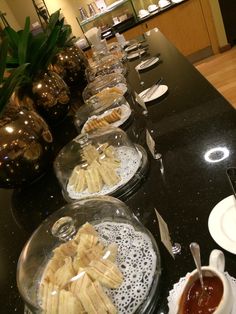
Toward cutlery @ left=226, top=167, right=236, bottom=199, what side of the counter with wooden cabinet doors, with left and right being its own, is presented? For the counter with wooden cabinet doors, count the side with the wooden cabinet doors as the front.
front

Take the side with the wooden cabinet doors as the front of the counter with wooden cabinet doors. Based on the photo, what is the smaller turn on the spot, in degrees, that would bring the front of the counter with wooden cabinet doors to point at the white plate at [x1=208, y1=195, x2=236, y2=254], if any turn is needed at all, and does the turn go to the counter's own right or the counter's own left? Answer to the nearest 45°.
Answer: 0° — it already faces it
